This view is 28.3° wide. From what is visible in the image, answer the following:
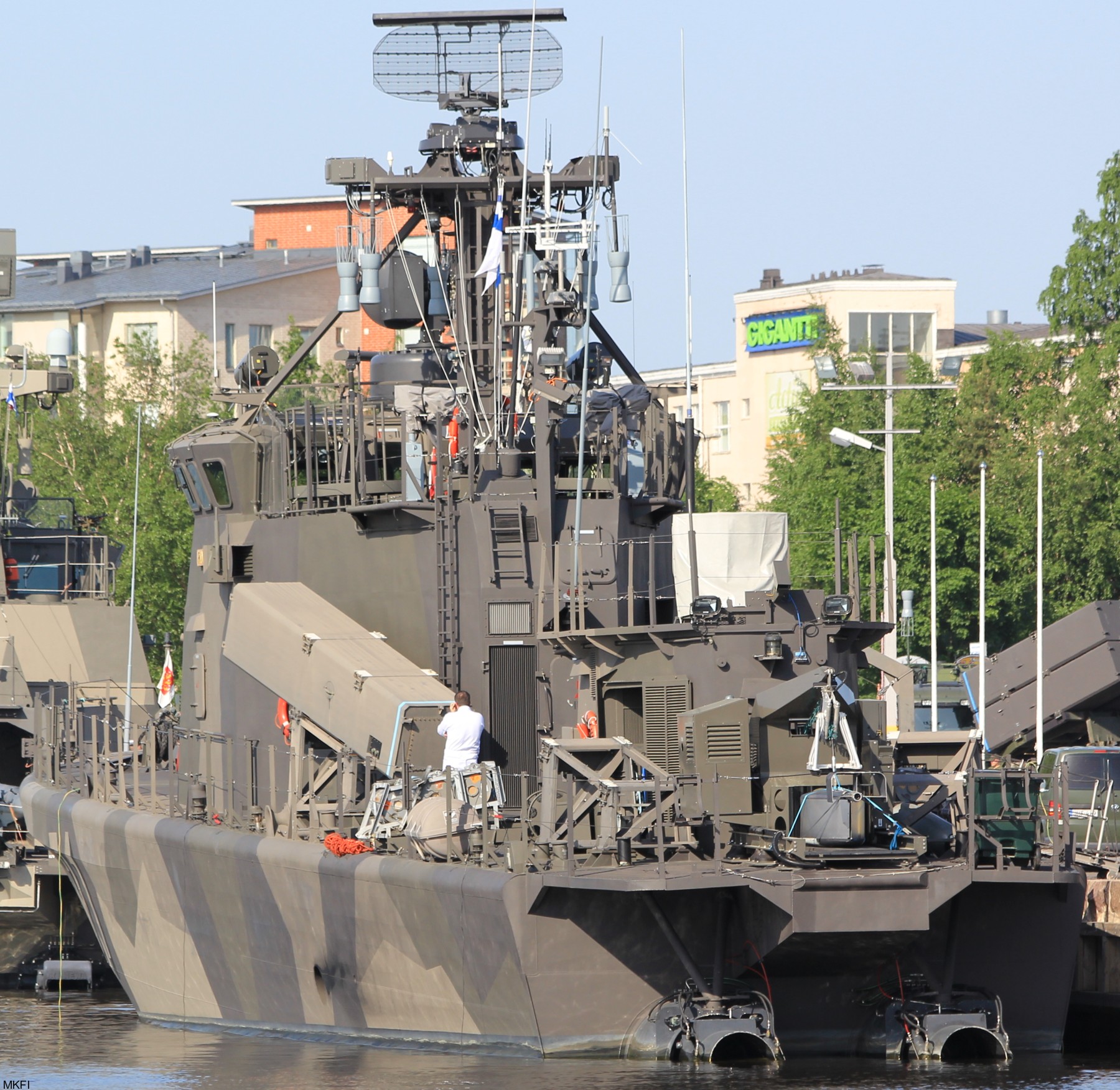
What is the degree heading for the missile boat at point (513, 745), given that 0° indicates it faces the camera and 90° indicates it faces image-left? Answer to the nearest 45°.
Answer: approximately 135°

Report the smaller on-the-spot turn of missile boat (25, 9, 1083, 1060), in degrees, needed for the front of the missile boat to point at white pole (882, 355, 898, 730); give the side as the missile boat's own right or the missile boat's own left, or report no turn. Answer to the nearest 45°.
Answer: approximately 90° to the missile boat's own right

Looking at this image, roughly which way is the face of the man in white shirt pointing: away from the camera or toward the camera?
away from the camera

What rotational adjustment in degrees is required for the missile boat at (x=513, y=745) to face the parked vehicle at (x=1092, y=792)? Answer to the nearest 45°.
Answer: approximately 90° to its right

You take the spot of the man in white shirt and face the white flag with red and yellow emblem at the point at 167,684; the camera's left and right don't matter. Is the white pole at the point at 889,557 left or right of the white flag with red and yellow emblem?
right
